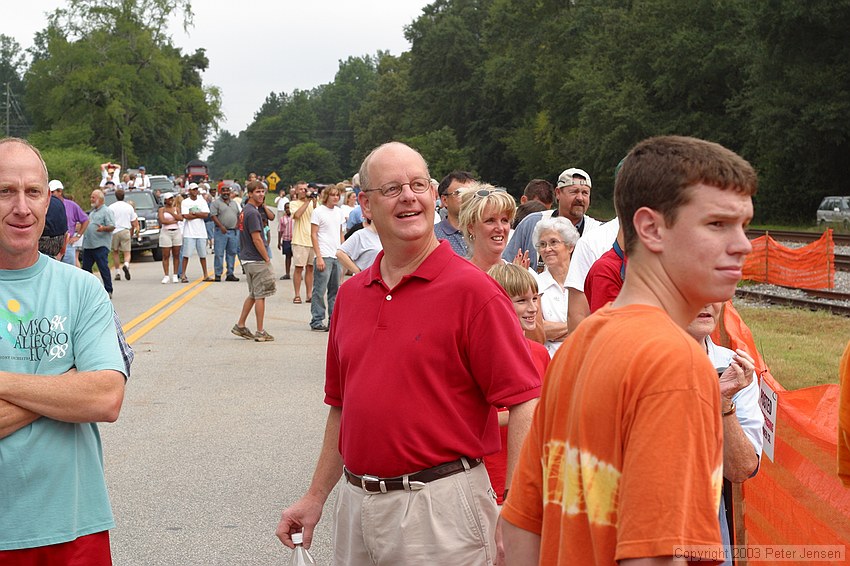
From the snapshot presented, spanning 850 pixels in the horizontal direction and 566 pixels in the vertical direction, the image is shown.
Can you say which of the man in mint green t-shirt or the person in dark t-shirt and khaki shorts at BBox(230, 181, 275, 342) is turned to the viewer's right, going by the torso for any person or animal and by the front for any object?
the person in dark t-shirt and khaki shorts

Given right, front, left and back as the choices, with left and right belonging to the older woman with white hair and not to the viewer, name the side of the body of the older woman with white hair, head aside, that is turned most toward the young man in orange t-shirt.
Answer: front

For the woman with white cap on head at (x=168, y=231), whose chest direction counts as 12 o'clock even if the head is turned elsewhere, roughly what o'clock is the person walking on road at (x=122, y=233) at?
The person walking on road is roughly at 4 o'clock from the woman with white cap on head.

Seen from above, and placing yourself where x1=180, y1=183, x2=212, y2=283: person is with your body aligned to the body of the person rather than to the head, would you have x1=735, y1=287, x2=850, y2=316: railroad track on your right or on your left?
on your left

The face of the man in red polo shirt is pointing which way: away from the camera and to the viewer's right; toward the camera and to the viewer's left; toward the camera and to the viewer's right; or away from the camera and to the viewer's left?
toward the camera and to the viewer's right

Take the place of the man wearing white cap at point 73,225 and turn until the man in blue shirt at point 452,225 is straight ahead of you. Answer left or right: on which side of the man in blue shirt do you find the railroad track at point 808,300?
left

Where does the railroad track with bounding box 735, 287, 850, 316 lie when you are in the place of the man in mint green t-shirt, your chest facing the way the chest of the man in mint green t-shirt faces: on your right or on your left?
on your left

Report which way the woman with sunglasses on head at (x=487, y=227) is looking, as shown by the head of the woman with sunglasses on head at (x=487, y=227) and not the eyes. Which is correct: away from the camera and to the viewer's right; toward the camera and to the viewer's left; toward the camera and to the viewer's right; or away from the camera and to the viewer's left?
toward the camera and to the viewer's right

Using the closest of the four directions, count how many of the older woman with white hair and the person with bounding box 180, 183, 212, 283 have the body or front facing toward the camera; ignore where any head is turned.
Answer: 2

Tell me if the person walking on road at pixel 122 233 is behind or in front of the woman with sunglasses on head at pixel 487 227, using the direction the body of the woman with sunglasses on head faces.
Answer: behind

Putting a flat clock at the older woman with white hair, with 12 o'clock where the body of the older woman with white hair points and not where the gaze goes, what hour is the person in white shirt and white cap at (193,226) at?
The person in white shirt and white cap is roughly at 5 o'clock from the older woman with white hair.
